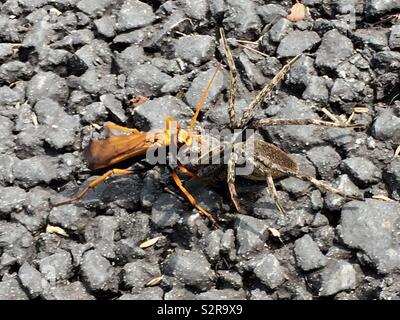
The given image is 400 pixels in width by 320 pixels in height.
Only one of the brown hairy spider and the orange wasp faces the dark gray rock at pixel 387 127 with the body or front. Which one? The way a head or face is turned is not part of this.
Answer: the orange wasp

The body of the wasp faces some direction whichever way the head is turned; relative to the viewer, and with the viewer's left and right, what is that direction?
facing to the right of the viewer

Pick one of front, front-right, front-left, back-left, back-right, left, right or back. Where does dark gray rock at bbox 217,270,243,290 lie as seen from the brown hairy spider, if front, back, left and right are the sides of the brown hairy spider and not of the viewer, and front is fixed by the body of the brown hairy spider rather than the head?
left

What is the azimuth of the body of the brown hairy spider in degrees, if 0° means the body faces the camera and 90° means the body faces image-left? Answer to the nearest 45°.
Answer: approximately 90°

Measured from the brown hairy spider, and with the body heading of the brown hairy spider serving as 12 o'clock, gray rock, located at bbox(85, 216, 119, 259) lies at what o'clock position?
The gray rock is roughly at 11 o'clock from the brown hairy spider.

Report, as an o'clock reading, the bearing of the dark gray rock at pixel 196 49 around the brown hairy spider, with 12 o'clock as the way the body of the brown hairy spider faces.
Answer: The dark gray rock is roughly at 2 o'clock from the brown hairy spider.

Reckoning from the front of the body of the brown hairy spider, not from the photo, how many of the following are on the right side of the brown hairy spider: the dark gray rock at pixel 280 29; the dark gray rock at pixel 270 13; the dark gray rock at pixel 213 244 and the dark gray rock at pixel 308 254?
2

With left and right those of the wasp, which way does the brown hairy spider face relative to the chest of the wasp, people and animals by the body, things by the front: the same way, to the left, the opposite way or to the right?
the opposite way

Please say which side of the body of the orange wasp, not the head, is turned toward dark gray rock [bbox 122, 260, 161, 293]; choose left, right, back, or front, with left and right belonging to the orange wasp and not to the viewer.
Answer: right

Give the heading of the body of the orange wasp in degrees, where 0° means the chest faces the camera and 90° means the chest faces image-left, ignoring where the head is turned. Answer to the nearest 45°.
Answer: approximately 270°

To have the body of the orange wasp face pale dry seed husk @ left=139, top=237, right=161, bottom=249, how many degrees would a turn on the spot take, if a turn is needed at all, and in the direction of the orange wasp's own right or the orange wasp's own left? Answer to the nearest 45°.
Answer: approximately 90° to the orange wasp's own right

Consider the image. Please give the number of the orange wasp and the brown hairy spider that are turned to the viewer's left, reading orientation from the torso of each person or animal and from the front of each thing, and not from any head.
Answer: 1

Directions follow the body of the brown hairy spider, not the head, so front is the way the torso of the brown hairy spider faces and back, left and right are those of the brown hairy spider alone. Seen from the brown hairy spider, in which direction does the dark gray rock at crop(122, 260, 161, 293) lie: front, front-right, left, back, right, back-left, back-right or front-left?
front-left

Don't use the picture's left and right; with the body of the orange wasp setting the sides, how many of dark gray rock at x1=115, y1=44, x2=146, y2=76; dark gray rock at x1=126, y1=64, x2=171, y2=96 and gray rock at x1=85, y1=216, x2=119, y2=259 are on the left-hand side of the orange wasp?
2
